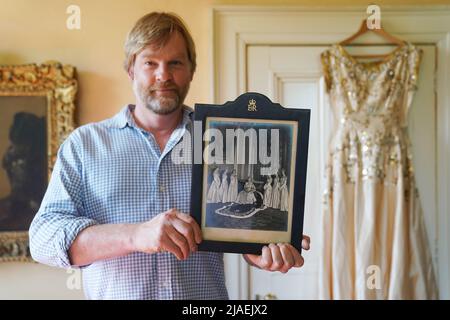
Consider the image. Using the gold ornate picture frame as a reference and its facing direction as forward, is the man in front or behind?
in front

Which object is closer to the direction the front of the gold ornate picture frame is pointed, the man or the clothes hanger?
the man

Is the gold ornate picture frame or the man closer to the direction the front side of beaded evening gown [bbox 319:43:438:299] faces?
the man

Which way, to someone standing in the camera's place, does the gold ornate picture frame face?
facing the viewer

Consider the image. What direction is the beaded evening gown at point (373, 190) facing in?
toward the camera

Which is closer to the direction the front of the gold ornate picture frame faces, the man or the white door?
the man

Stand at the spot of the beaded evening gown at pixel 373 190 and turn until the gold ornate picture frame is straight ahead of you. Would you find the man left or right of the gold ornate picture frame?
left

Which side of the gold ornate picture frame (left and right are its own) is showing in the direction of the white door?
left

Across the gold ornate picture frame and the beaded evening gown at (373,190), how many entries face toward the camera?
2
